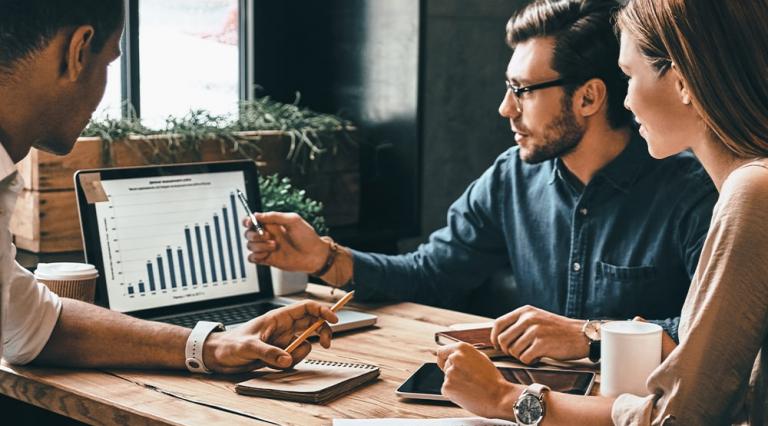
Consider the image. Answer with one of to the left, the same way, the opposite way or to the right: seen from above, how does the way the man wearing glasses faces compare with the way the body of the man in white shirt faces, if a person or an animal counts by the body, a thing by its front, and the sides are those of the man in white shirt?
the opposite way

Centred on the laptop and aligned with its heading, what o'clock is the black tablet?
The black tablet is roughly at 12 o'clock from the laptop.

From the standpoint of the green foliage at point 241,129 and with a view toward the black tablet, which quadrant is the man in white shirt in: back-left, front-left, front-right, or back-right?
front-right

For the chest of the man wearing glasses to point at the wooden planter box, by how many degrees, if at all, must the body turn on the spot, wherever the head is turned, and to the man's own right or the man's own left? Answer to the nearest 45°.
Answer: approximately 45° to the man's own right

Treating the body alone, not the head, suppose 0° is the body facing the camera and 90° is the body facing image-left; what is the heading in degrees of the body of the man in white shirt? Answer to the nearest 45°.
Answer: approximately 225°

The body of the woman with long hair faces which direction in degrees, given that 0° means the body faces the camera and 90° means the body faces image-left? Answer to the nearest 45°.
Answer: approximately 90°

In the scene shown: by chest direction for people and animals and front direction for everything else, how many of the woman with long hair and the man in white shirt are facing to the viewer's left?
1

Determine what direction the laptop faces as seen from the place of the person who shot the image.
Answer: facing the viewer and to the right of the viewer

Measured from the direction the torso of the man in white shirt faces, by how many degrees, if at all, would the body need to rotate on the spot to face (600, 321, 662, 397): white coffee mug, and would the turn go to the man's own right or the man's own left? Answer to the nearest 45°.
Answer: approximately 45° to the man's own right

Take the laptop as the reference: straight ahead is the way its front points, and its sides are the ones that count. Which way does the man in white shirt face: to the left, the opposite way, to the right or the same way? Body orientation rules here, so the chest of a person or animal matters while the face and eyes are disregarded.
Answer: to the left

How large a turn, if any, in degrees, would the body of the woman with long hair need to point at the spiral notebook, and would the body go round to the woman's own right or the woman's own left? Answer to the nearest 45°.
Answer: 0° — they already face it

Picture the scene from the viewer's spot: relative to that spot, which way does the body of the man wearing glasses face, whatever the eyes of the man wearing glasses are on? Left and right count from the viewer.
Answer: facing the viewer and to the left of the viewer

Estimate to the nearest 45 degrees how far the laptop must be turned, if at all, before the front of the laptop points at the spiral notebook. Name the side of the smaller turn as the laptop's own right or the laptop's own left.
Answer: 0° — it already faces it

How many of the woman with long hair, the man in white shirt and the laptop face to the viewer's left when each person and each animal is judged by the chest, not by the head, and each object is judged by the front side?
1
